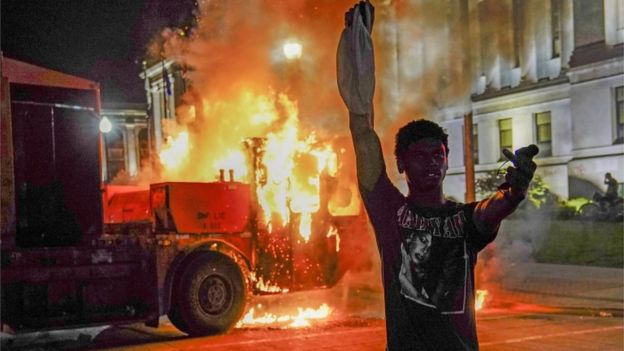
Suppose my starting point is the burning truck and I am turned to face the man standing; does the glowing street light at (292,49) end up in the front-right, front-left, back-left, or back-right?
back-left

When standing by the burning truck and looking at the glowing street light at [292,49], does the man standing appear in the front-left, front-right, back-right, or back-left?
back-right

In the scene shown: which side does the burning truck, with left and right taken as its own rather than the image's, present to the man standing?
right

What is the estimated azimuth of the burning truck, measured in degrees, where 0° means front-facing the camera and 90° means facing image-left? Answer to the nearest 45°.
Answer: approximately 270°

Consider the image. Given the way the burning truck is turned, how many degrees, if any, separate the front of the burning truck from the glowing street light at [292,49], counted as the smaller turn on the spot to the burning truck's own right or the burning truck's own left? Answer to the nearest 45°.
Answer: approximately 45° to the burning truck's own left
